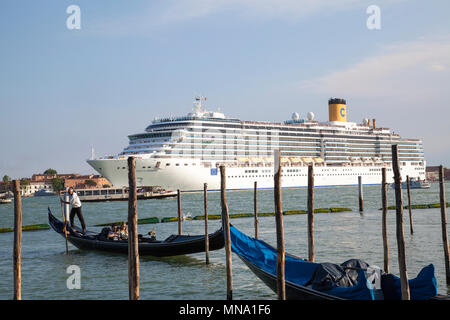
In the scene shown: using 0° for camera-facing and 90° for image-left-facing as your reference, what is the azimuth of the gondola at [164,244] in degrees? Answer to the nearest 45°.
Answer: approximately 270°

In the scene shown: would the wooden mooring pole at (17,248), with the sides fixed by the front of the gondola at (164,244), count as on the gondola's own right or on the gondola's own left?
on the gondola's own right

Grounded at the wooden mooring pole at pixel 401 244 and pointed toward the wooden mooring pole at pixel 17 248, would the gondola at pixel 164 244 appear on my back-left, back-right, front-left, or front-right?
front-right

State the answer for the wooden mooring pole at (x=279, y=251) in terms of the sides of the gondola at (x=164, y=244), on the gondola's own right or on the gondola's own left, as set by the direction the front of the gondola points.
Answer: on the gondola's own right

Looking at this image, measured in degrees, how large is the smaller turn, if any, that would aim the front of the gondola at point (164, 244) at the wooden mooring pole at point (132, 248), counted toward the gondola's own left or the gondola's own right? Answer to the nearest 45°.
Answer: approximately 90° to the gondola's own right

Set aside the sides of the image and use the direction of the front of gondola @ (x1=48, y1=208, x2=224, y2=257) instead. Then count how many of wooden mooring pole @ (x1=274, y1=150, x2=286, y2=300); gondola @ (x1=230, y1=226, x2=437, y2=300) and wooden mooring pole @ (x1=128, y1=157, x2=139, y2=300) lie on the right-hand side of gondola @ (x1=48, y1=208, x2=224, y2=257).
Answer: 3

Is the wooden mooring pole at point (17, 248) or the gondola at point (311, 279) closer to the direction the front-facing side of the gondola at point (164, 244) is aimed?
the gondola

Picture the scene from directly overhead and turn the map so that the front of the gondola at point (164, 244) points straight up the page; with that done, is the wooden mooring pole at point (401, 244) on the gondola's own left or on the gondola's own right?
on the gondola's own right

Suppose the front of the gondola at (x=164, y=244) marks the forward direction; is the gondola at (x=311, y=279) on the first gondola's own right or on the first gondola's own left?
on the first gondola's own right
